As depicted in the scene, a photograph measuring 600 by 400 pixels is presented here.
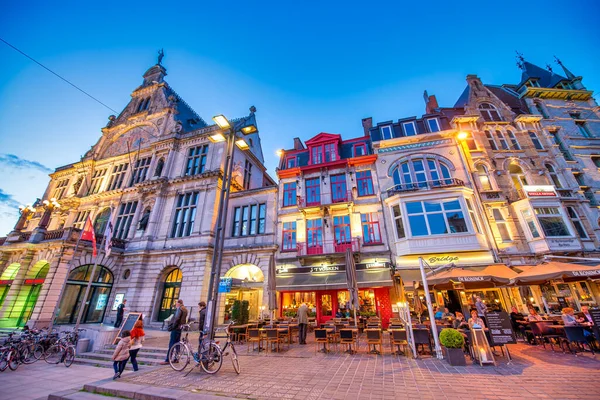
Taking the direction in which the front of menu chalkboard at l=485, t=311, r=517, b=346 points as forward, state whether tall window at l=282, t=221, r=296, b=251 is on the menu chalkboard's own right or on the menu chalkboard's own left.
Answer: on the menu chalkboard's own right

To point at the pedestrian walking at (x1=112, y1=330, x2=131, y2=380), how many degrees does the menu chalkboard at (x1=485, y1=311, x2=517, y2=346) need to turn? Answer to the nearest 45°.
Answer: approximately 45° to its right

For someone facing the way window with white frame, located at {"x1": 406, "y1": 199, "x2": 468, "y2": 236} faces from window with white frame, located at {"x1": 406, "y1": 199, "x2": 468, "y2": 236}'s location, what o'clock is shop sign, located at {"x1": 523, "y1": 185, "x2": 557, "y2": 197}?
The shop sign is roughly at 8 o'clock from the window with white frame.

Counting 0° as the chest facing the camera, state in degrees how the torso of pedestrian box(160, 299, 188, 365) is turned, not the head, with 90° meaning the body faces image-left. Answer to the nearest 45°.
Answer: approximately 90°

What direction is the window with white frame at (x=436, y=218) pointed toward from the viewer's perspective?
toward the camera

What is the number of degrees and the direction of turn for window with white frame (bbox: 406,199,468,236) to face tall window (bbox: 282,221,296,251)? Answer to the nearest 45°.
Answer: approximately 90° to its right

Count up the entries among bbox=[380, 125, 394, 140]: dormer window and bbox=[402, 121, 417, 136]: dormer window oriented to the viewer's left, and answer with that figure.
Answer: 0

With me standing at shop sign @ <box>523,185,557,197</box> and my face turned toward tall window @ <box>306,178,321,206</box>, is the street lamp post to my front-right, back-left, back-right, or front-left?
front-left

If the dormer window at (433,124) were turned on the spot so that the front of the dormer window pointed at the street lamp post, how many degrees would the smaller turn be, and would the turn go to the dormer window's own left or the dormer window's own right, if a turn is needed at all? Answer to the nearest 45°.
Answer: approximately 45° to the dormer window's own right

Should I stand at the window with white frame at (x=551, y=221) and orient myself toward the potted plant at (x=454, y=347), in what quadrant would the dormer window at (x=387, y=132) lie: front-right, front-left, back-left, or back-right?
front-right

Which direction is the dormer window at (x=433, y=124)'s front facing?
toward the camera

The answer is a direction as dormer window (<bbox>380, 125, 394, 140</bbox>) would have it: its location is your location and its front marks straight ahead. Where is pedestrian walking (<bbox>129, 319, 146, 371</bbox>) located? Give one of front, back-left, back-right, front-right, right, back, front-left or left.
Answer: front-right

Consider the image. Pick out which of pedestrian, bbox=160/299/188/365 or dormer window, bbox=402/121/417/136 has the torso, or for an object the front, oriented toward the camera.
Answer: the dormer window
